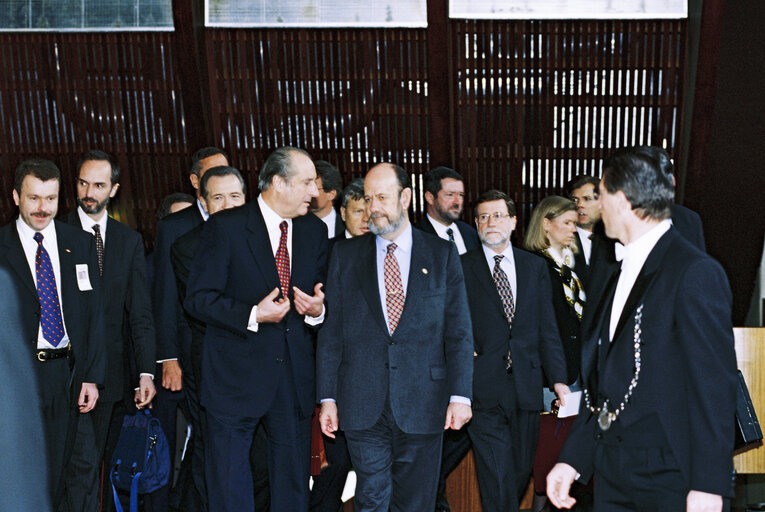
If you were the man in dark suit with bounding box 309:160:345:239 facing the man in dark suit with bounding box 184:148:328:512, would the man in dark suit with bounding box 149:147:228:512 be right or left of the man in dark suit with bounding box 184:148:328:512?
right

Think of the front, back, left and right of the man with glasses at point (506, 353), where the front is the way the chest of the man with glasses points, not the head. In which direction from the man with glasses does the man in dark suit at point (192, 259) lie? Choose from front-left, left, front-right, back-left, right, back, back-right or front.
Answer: right

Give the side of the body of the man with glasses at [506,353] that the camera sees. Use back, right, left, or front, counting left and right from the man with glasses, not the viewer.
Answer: front

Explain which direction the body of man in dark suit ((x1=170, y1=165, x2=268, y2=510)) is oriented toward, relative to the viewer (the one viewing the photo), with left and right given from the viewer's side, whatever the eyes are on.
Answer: facing the viewer

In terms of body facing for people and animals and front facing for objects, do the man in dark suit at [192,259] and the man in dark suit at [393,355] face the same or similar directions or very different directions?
same or similar directions

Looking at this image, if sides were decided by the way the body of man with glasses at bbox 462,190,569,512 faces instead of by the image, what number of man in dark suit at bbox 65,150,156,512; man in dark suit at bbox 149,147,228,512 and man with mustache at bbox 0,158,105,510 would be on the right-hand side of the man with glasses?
3

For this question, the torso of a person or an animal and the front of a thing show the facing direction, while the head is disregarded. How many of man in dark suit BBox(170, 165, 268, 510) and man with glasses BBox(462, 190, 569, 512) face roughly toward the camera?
2

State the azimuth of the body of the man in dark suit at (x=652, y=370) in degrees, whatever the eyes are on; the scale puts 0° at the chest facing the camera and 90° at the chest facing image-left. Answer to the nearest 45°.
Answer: approximately 45°

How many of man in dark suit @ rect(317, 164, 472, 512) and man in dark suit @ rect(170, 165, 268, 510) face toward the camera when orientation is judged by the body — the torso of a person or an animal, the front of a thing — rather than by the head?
2

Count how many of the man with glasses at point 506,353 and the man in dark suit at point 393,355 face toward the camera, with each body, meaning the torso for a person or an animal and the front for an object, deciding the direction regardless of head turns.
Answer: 2

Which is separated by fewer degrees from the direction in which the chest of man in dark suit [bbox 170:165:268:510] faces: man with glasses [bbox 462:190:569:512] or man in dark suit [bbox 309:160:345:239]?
the man with glasses

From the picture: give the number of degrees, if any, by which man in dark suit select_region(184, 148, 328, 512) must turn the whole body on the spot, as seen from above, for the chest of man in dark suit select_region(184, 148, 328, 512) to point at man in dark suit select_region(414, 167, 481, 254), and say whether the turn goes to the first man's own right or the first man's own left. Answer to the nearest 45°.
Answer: approximately 90° to the first man's own left

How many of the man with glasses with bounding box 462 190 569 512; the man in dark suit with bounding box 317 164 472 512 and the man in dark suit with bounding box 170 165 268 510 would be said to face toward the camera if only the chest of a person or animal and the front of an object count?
3

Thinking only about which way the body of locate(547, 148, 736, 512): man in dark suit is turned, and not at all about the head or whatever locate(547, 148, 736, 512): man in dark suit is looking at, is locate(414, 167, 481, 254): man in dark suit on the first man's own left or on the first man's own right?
on the first man's own right

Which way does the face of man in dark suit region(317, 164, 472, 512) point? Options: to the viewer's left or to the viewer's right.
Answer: to the viewer's left
